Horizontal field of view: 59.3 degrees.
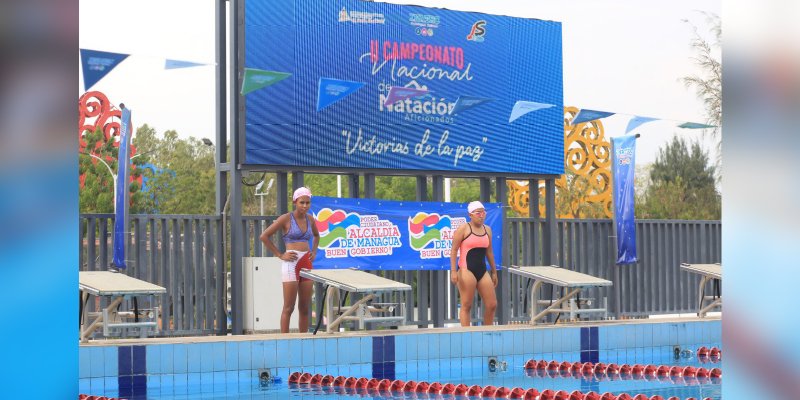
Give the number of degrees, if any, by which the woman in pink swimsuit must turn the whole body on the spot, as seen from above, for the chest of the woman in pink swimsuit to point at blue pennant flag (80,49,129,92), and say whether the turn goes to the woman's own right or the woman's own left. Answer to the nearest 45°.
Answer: approximately 135° to the woman's own right

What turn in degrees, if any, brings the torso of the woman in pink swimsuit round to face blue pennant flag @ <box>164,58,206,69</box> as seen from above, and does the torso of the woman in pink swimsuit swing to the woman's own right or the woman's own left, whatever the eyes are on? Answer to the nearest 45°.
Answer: approximately 135° to the woman's own right

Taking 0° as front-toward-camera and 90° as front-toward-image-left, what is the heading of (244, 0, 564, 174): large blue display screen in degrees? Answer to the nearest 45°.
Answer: approximately 0°

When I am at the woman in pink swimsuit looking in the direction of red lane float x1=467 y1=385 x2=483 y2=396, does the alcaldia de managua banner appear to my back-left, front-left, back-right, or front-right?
back-right

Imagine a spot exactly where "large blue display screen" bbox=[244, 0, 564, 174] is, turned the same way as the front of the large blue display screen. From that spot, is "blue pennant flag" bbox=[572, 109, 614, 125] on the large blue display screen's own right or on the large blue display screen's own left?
on the large blue display screen's own left

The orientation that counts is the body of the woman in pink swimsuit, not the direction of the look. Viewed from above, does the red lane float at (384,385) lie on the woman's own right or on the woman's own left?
on the woman's own right

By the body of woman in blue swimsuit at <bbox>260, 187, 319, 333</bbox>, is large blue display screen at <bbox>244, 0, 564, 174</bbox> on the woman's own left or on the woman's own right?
on the woman's own left
